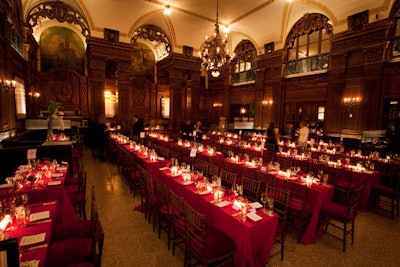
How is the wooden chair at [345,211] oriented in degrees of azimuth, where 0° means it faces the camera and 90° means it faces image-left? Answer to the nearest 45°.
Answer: approximately 135°

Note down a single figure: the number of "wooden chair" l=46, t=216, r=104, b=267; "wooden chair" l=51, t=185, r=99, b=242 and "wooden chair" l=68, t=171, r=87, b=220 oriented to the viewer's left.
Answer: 3

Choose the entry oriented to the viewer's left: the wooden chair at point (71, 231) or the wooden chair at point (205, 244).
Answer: the wooden chair at point (71, 231)

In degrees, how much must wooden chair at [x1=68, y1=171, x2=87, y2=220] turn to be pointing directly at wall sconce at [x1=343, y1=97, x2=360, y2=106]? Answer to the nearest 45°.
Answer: approximately 180°

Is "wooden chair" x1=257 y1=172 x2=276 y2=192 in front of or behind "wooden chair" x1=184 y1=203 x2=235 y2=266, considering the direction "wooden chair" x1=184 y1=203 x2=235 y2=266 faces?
in front

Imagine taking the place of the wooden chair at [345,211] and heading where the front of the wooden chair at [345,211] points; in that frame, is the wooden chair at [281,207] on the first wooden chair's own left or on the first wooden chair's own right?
on the first wooden chair's own left

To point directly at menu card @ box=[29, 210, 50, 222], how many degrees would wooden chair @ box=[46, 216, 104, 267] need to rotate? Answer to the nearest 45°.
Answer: approximately 45° to its right

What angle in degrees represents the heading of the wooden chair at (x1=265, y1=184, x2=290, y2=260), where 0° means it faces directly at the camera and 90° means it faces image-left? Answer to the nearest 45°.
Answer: approximately 45°

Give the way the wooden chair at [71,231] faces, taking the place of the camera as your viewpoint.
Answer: facing to the left of the viewer

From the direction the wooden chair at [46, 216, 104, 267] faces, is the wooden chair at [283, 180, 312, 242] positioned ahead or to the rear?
to the rear

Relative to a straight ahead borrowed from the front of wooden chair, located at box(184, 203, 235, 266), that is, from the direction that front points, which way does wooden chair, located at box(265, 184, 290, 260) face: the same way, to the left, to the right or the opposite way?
the opposite way

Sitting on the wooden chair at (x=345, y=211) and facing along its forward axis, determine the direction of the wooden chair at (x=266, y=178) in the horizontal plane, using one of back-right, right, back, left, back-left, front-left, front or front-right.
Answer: front-left

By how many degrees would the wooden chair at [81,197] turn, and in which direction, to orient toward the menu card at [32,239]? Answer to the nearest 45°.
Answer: approximately 90° to its left

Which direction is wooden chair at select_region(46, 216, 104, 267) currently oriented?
to the viewer's left
